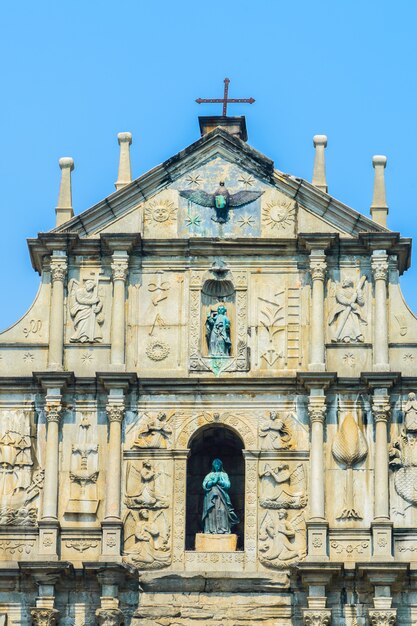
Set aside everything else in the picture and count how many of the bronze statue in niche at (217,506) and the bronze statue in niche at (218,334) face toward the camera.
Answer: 2

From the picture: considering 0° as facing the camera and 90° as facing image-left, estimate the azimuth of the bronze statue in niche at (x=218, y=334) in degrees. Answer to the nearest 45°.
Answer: approximately 0°

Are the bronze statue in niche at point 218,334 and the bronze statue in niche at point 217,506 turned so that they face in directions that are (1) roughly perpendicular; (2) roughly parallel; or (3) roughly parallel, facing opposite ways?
roughly parallel

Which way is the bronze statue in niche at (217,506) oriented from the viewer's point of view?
toward the camera

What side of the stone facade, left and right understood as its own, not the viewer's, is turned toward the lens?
front
